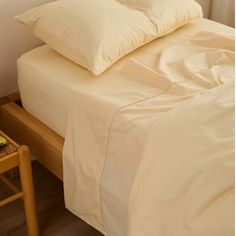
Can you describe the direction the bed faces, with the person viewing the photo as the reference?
facing the viewer and to the right of the viewer
